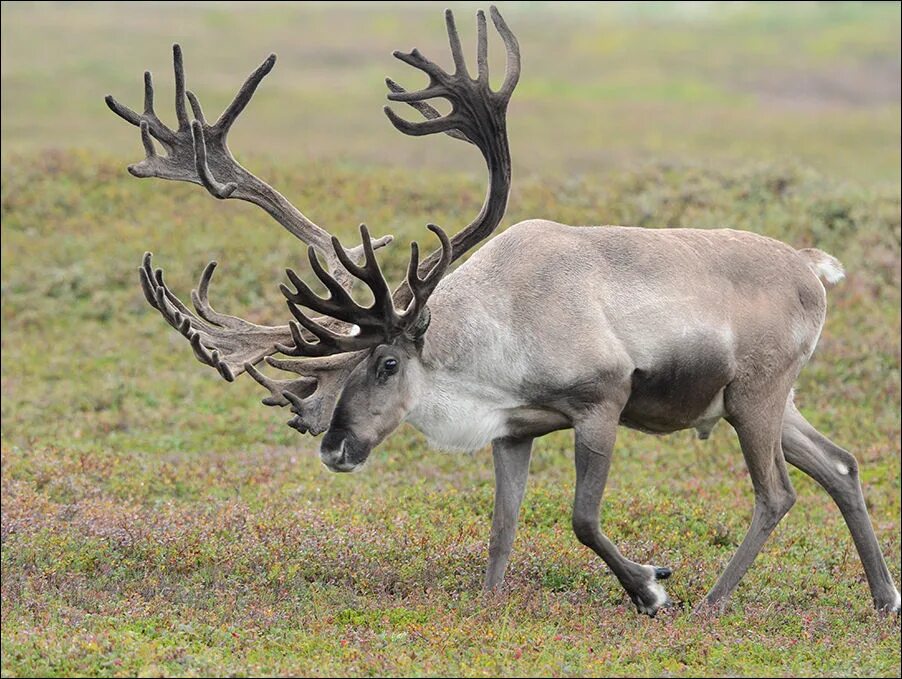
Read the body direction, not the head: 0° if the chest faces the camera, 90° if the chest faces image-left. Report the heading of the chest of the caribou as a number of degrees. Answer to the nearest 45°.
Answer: approximately 90°
